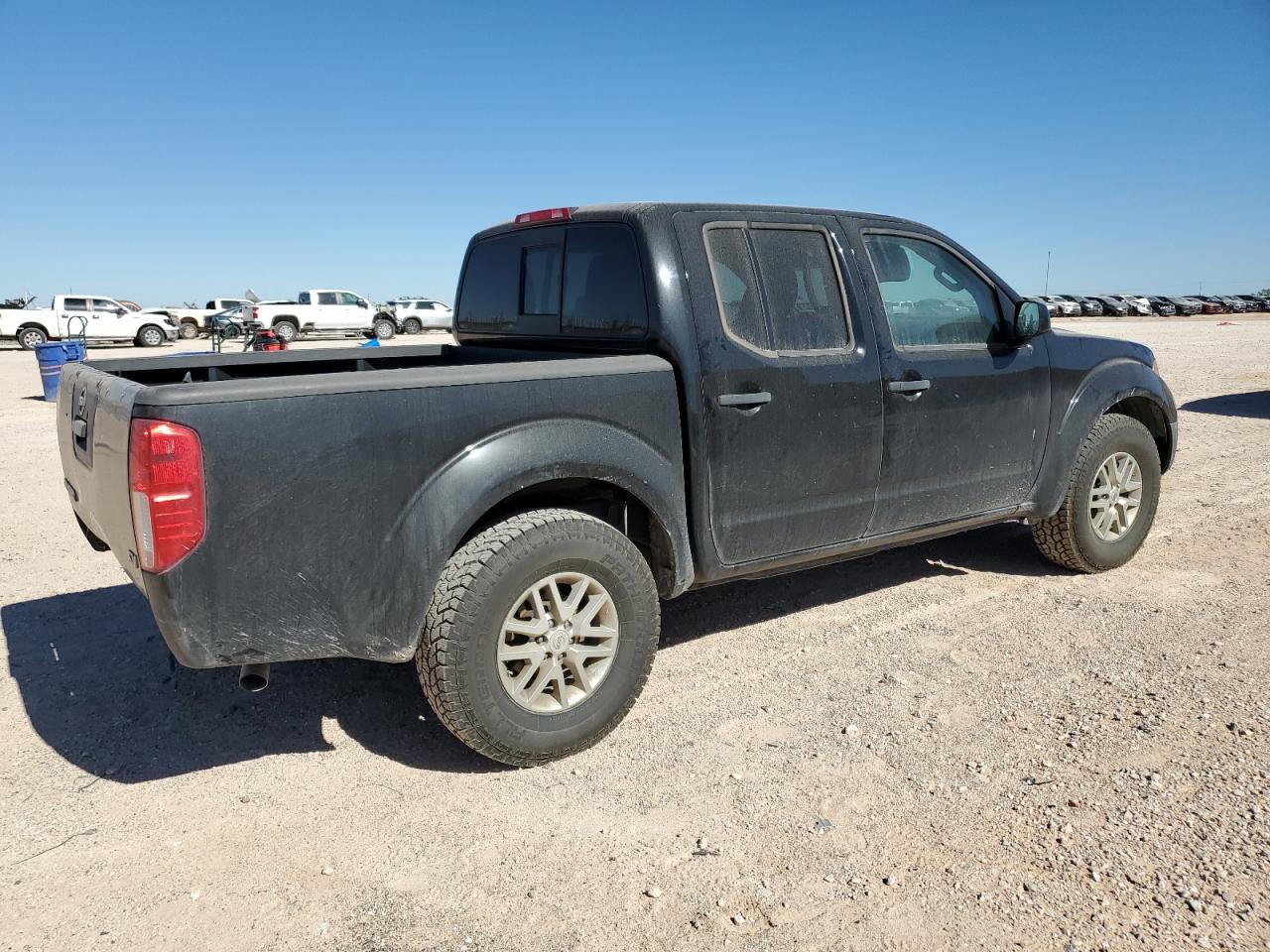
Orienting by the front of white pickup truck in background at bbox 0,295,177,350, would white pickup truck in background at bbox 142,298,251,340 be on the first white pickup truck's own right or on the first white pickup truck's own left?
on the first white pickup truck's own left

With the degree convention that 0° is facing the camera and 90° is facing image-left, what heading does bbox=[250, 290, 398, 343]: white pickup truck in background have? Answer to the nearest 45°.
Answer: approximately 270°

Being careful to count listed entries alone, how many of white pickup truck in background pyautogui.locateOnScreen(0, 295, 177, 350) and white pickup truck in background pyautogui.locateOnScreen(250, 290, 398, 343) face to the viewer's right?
2

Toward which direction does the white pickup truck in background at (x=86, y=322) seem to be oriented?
to the viewer's right

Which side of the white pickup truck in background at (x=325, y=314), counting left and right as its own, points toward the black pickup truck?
right

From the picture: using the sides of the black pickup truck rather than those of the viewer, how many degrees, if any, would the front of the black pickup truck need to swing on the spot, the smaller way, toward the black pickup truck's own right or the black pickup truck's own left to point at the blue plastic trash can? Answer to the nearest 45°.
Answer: approximately 90° to the black pickup truck's own left

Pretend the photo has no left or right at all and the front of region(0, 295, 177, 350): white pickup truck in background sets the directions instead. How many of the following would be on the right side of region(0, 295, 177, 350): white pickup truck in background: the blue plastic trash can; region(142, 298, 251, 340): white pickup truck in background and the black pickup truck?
2

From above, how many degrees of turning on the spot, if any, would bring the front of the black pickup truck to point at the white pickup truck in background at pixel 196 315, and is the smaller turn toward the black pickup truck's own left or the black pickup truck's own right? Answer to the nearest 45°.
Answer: approximately 90° to the black pickup truck's own left

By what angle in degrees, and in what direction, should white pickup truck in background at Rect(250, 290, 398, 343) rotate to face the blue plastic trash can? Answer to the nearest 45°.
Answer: approximately 90° to its right

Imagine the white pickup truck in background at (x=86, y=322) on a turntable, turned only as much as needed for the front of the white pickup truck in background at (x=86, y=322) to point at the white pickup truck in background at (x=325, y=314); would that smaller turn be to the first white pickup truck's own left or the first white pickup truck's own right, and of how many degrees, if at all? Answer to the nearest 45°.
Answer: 0° — it already faces it

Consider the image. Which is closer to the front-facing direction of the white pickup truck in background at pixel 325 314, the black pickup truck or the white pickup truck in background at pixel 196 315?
the black pickup truck
